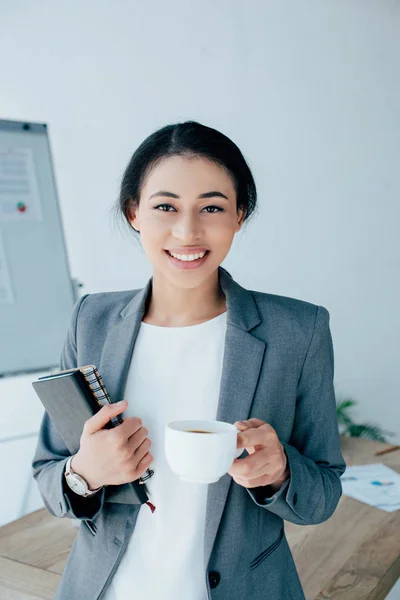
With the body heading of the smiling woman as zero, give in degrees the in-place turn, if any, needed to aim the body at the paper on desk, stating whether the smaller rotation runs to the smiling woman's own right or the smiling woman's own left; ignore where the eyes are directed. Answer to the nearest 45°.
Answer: approximately 135° to the smiling woman's own left

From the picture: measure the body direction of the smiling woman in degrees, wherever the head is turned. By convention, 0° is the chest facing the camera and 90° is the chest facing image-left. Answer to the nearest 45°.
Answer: approximately 0°
